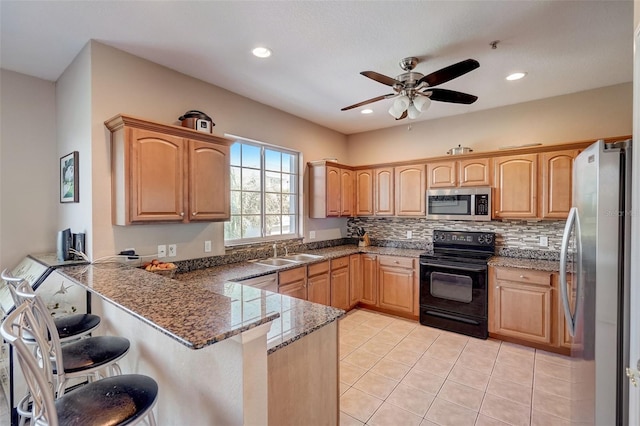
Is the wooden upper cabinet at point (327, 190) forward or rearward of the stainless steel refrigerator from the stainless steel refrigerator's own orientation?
forward

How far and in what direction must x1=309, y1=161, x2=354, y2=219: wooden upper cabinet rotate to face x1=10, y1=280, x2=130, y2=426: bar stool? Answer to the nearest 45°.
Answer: approximately 90° to its right

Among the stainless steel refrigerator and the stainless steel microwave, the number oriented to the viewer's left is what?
1

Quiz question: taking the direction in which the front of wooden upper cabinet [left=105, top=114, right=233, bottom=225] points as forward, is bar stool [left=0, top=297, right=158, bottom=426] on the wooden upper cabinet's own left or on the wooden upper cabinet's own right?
on the wooden upper cabinet's own right

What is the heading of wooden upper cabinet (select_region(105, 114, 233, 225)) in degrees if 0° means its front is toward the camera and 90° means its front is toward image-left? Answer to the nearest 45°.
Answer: approximately 315°

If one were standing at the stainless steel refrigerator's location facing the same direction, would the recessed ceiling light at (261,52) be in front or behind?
in front

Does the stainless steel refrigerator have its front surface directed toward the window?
yes

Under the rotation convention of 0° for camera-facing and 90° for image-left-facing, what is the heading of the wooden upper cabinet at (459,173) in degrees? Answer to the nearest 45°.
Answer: approximately 0°

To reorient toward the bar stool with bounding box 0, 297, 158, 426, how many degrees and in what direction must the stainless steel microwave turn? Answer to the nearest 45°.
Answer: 0° — it already faces it

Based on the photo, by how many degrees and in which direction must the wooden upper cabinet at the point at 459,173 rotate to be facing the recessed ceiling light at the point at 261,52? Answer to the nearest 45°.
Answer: approximately 45° to its right

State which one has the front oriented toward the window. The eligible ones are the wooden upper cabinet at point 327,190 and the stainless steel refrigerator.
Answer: the stainless steel refrigerator

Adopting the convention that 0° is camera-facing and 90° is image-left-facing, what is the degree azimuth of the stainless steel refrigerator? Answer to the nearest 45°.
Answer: approximately 90°
